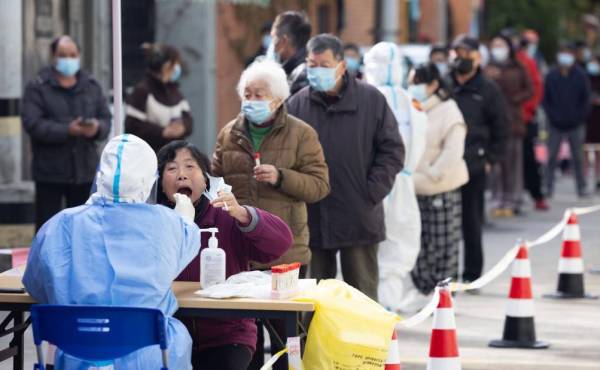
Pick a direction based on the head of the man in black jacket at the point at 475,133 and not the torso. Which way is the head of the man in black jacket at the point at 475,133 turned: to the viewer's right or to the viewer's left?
to the viewer's left

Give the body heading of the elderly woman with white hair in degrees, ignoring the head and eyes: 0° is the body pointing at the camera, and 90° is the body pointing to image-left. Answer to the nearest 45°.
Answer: approximately 45°

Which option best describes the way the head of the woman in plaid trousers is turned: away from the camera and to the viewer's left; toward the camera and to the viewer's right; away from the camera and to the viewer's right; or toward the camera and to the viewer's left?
toward the camera and to the viewer's left

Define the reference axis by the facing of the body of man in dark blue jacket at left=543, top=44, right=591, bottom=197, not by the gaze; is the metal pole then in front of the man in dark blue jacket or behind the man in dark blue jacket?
in front

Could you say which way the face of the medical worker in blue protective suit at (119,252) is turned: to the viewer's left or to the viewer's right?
to the viewer's right

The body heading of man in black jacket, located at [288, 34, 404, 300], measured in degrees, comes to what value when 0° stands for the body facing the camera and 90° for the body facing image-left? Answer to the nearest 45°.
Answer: approximately 45°

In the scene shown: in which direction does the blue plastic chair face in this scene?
away from the camera

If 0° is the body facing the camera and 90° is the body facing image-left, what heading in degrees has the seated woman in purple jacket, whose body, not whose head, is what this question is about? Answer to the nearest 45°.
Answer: approximately 45°

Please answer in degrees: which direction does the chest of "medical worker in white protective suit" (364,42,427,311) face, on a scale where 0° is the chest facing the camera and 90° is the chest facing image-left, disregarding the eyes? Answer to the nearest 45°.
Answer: approximately 135°

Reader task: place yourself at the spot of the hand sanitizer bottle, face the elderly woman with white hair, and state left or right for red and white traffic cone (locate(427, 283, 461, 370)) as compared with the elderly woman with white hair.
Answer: right
